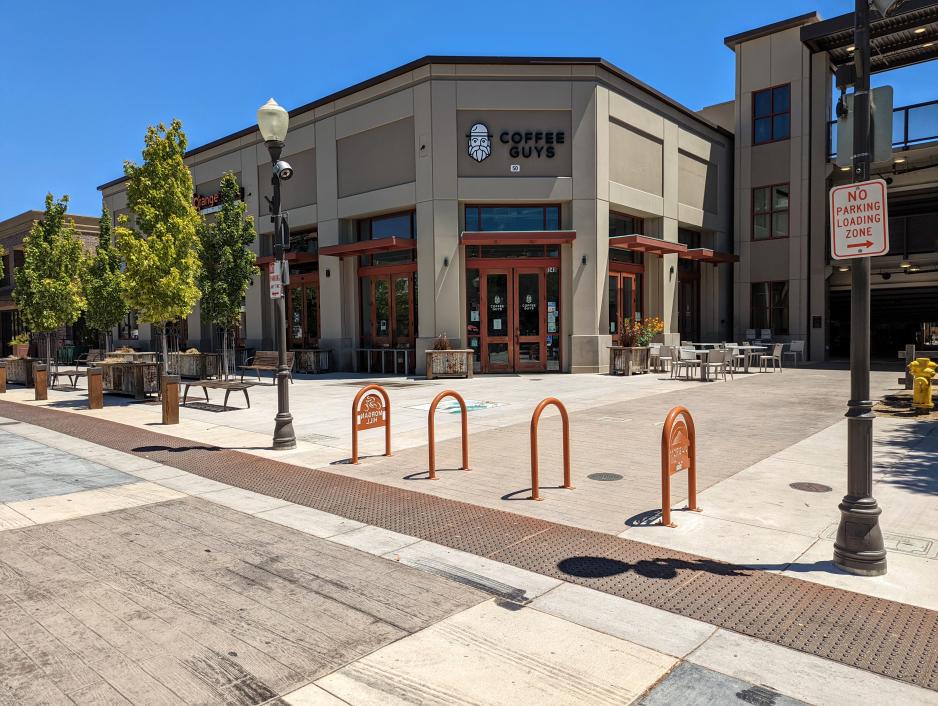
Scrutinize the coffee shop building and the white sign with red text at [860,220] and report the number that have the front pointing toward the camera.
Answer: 2

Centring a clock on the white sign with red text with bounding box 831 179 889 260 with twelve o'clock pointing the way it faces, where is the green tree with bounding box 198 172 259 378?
The green tree is roughly at 4 o'clock from the white sign with red text.

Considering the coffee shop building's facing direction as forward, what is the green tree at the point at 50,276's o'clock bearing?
The green tree is roughly at 3 o'clock from the coffee shop building.

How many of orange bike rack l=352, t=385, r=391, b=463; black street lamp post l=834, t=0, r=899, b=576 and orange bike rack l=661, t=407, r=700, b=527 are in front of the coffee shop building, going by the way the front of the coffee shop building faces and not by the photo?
3

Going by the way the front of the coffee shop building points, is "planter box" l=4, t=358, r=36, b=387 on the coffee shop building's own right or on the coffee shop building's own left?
on the coffee shop building's own right

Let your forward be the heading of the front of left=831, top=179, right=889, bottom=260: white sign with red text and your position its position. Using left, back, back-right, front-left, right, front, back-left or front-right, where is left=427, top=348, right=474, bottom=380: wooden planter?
back-right

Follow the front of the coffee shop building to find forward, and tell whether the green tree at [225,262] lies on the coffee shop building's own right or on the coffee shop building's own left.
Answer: on the coffee shop building's own right

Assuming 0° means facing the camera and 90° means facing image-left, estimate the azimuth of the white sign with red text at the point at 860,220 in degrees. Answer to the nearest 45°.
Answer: approximately 0°

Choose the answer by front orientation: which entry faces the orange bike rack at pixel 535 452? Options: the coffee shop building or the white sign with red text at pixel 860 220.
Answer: the coffee shop building

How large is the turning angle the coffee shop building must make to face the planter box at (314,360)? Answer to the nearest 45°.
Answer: approximately 90° to its right

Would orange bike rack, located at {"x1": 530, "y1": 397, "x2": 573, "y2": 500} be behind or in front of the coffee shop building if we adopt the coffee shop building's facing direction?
in front

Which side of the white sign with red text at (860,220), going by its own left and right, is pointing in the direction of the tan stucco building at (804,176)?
back
